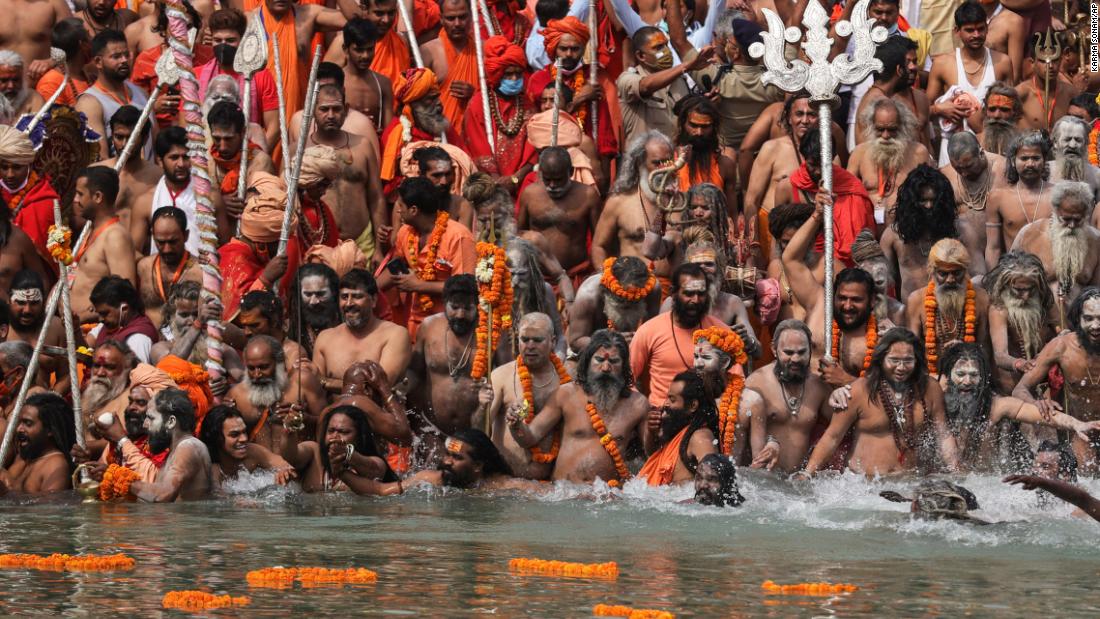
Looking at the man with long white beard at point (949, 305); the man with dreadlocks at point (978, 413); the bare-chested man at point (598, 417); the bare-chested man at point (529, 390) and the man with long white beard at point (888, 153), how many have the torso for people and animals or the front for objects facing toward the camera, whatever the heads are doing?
5

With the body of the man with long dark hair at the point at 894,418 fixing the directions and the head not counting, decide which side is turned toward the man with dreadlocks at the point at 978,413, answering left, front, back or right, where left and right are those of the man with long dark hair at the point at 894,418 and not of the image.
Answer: left

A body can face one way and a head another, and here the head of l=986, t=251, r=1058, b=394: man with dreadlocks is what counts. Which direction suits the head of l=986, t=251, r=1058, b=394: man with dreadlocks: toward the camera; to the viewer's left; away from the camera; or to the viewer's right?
toward the camera

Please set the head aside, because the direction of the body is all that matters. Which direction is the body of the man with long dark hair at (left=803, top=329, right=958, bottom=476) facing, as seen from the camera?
toward the camera

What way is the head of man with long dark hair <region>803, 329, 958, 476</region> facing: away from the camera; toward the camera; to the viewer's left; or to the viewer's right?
toward the camera

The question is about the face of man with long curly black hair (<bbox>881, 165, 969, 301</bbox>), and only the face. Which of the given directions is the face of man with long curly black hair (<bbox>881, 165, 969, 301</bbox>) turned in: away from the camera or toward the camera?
toward the camera

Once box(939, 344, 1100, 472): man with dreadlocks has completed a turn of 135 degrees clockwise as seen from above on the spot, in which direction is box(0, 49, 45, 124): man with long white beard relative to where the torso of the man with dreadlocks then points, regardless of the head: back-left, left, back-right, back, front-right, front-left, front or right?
front-left

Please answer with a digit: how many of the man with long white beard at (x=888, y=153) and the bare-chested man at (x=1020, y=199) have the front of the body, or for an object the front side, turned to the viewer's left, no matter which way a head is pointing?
0

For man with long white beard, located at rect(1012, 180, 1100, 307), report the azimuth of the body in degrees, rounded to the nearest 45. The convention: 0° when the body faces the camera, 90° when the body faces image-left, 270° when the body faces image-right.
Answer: approximately 0°

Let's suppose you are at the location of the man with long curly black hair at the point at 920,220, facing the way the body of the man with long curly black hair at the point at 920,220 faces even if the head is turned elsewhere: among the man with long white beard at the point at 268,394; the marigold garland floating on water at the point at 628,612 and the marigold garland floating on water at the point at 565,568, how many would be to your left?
0

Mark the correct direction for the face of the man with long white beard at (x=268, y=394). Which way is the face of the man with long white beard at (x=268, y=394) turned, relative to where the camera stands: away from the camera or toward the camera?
toward the camera

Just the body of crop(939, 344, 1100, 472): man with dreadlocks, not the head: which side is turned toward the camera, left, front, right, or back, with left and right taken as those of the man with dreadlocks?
front

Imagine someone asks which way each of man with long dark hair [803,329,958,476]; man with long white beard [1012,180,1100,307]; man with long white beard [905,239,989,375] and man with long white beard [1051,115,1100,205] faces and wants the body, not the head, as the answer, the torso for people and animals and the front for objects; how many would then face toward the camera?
4

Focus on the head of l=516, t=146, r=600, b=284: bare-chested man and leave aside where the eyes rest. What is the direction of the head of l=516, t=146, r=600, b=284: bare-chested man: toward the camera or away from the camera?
toward the camera

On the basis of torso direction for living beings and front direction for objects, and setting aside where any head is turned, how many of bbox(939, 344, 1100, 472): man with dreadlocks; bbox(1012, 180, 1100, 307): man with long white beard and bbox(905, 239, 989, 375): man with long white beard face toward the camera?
3

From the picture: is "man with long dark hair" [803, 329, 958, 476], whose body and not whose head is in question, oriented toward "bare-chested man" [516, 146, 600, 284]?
no

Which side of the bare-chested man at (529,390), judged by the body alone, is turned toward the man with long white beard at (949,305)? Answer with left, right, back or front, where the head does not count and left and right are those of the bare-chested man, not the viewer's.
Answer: left
